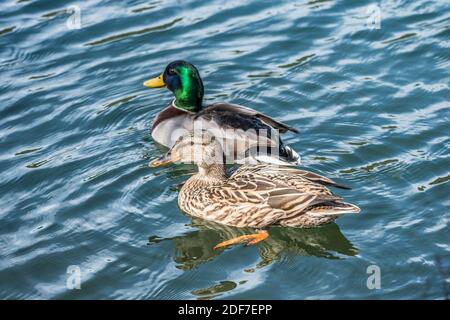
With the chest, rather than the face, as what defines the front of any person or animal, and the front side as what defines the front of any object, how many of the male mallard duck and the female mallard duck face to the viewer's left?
2

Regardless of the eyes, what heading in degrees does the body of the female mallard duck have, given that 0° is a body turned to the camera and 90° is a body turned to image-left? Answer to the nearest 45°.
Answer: approximately 90°

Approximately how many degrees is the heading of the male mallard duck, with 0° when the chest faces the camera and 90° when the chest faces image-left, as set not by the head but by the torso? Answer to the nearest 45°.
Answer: approximately 90°
